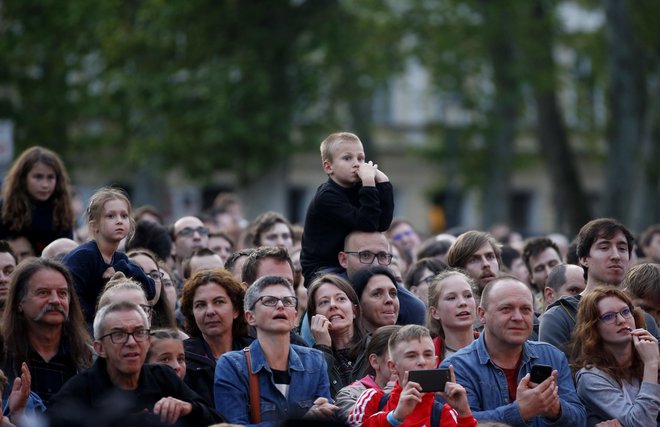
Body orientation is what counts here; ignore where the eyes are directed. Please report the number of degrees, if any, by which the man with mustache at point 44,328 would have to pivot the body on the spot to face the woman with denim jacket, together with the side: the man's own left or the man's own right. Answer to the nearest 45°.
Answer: approximately 45° to the man's own left

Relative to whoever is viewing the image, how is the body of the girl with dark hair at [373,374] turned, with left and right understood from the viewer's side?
facing the viewer and to the right of the viewer

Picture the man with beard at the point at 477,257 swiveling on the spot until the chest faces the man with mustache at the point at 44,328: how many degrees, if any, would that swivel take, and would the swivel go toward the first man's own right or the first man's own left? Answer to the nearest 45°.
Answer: approximately 90° to the first man's own right

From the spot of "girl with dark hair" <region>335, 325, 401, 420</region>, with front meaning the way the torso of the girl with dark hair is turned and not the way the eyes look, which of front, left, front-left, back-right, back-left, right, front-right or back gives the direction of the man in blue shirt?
front-left

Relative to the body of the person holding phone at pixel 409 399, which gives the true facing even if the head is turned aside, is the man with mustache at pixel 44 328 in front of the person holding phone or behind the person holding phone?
behind

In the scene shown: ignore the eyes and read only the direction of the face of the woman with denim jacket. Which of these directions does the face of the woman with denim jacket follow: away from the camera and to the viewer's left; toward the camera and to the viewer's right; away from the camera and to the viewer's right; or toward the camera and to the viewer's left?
toward the camera and to the viewer's right

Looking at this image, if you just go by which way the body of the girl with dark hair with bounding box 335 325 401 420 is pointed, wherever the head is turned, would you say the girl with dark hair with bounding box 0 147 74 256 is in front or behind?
behind

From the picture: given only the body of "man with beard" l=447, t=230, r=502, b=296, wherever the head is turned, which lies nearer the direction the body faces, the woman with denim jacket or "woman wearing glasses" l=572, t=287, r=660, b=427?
the woman wearing glasses

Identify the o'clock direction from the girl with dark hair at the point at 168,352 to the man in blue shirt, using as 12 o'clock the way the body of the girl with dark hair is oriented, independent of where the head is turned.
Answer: The man in blue shirt is roughly at 11 o'clock from the girl with dark hair.

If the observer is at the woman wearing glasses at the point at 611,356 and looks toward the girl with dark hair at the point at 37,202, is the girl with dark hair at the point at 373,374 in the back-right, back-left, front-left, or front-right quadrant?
front-left

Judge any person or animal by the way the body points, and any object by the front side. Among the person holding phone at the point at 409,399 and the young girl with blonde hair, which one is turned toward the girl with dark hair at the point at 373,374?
the young girl with blonde hair

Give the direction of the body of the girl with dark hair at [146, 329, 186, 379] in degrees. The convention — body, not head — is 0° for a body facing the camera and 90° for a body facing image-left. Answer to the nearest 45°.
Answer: approximately 315°

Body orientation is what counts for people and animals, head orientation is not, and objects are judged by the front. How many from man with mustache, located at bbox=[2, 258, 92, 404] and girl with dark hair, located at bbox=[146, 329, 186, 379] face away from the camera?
0

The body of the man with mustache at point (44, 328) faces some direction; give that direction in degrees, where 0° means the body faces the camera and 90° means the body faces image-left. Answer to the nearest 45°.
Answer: approximately 315°

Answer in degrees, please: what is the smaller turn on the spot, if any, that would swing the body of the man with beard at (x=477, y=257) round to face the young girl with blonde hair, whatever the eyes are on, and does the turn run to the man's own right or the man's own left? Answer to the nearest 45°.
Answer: approximately 90° to the man's own right

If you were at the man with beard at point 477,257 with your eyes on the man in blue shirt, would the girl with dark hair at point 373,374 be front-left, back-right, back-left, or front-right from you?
front-right
